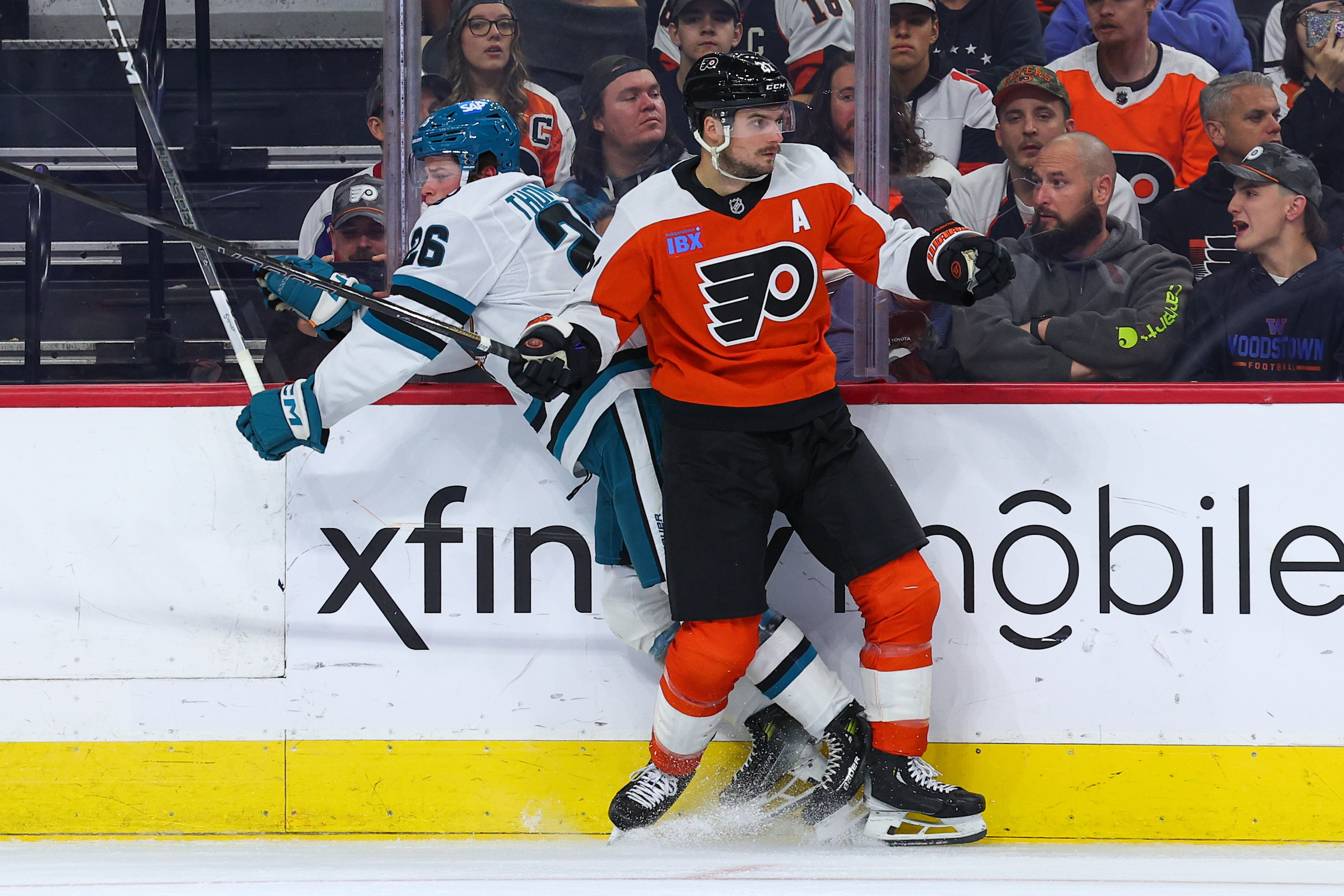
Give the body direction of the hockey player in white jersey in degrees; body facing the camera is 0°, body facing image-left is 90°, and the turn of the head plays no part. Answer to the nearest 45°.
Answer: approximately 90°

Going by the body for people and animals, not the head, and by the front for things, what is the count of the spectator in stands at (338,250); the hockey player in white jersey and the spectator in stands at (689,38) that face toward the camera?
2

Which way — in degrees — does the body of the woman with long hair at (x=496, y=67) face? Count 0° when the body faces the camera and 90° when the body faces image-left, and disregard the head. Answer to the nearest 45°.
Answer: approximately 0°

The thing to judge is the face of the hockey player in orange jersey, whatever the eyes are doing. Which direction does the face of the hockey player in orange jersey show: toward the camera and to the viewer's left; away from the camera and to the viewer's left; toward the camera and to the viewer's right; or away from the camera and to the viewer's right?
toward the camera and to the viewer's right
